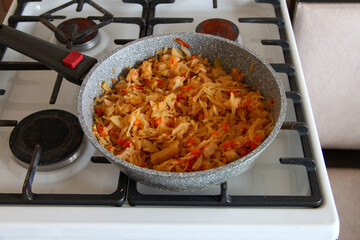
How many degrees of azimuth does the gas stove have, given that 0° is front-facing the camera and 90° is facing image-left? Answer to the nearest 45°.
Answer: approximately 0°
